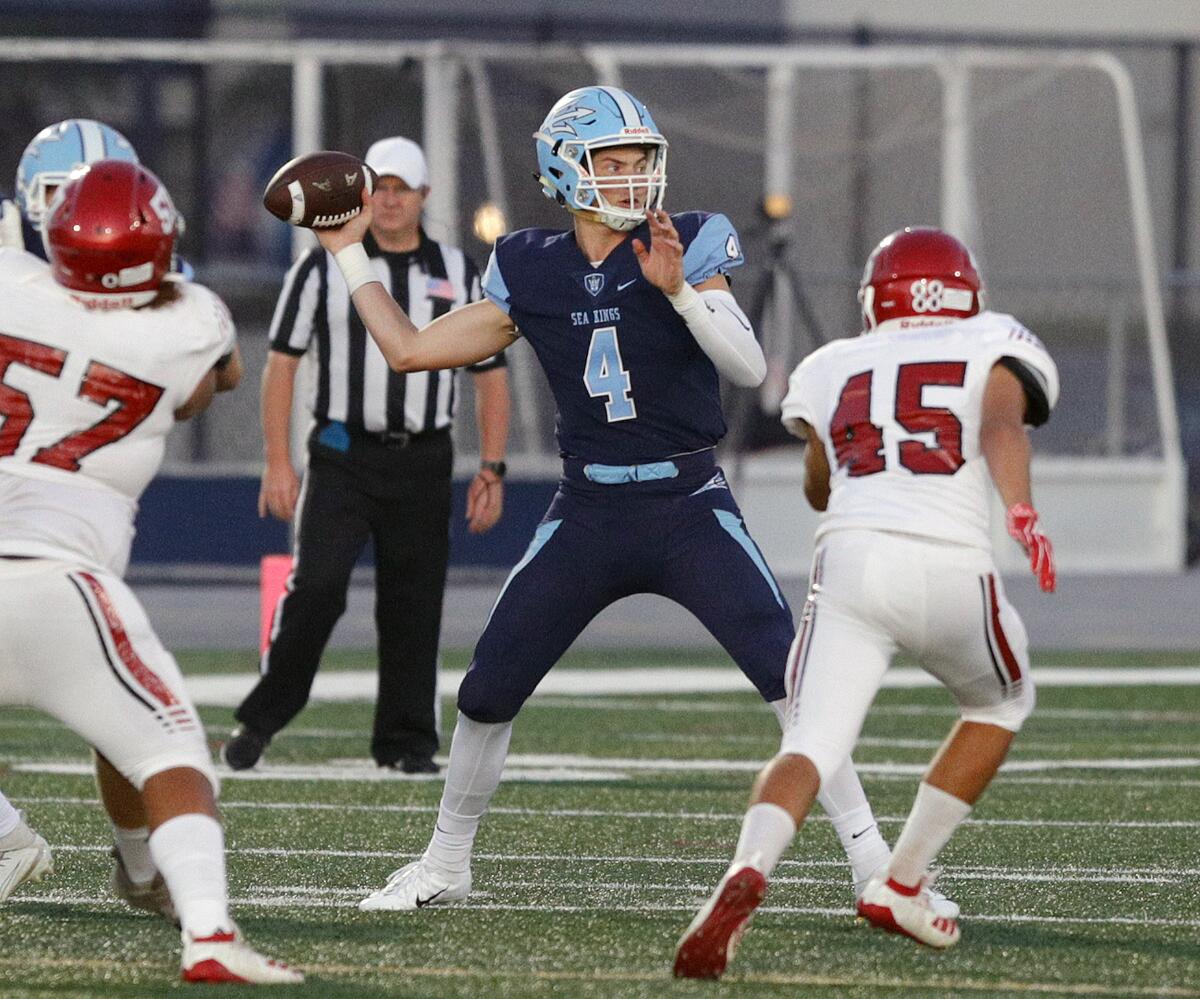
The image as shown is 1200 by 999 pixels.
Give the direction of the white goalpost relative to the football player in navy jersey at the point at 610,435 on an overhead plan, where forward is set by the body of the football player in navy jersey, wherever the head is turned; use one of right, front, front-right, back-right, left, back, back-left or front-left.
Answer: back

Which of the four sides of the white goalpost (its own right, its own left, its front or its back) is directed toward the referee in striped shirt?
front

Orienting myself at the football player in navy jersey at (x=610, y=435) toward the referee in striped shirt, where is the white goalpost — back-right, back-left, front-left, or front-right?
front-right

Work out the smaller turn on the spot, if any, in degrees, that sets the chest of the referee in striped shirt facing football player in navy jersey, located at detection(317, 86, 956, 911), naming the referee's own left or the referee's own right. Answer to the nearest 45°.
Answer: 0° — they already face them

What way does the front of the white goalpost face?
toward the camera

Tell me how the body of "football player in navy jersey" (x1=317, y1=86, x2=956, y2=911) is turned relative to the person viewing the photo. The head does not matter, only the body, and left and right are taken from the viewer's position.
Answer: facing the viewer

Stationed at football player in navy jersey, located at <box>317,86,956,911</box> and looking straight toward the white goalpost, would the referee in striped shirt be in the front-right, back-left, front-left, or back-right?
front-left

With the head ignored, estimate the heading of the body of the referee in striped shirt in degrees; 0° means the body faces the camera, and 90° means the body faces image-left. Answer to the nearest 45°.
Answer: approximately 0°

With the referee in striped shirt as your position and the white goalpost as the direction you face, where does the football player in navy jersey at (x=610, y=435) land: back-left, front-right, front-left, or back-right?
back-right
